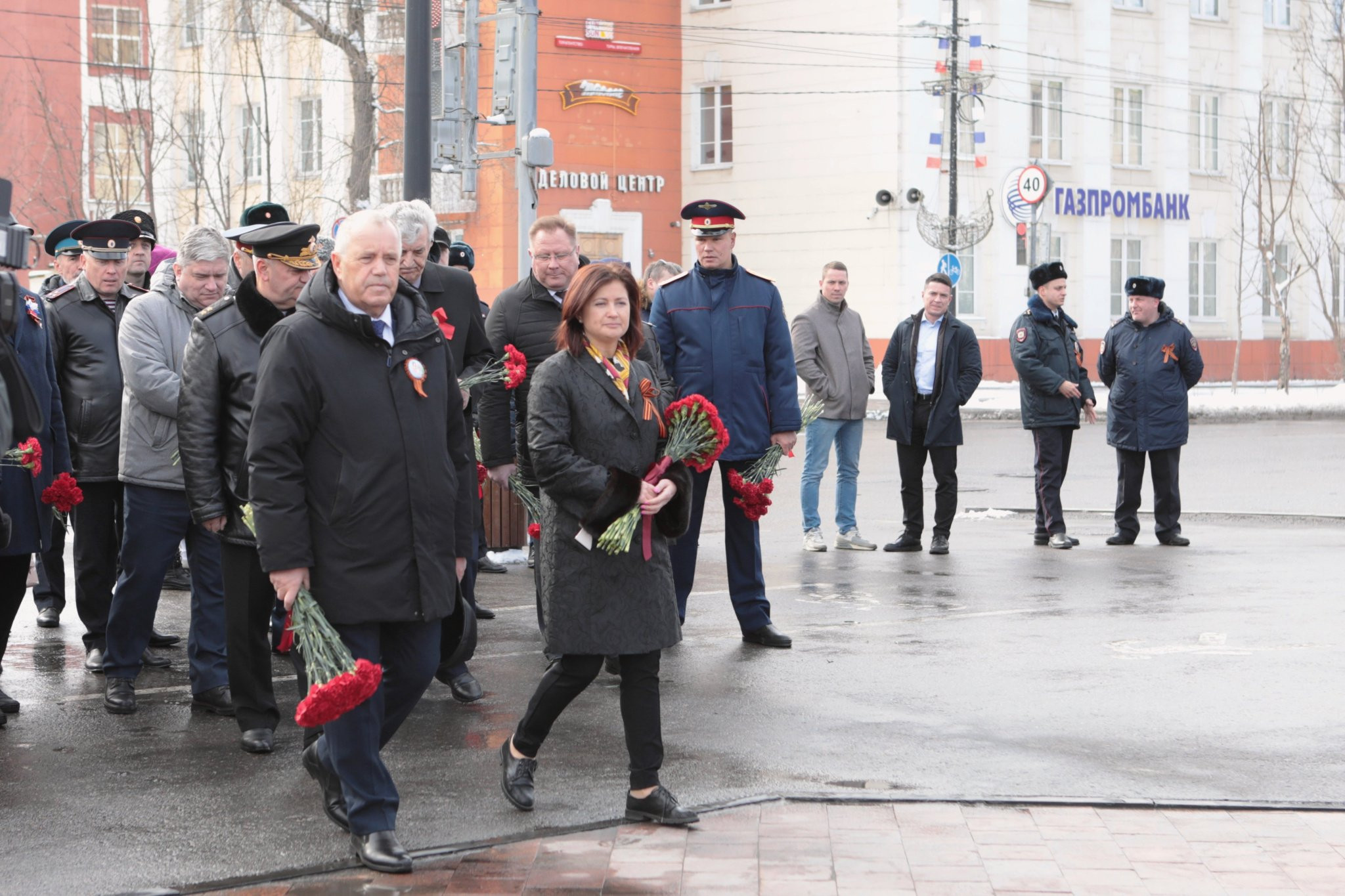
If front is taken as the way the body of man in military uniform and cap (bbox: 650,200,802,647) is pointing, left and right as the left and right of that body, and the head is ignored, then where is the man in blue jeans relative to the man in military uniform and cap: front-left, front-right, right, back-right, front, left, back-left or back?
back

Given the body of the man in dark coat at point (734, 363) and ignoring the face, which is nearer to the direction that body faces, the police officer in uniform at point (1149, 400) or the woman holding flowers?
the woman holding flowers

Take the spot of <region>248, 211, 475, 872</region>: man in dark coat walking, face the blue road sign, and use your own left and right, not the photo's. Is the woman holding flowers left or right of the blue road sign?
right

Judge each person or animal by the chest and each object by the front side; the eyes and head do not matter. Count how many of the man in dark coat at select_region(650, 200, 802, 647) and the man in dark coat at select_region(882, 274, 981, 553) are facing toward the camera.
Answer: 2

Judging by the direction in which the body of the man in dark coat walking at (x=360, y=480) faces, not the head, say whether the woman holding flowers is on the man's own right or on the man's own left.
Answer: on the man's own left
